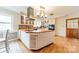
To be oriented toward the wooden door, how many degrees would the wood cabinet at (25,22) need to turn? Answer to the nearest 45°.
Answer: approximately 90° to its left

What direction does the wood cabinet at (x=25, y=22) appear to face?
toward the camera
